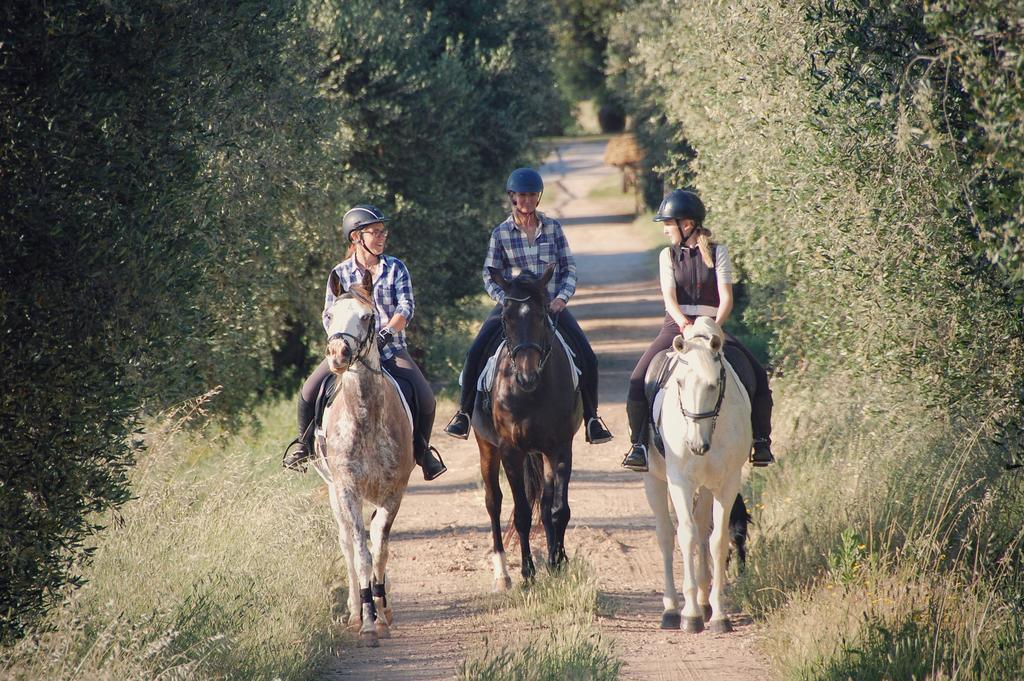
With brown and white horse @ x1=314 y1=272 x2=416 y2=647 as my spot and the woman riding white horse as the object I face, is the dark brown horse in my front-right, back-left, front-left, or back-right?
front-left

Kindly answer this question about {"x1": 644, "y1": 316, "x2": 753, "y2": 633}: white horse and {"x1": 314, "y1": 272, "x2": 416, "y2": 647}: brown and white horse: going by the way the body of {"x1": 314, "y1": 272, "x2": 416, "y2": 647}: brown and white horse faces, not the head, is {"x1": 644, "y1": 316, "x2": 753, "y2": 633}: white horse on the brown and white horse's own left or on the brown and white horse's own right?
on the brown and white horse's own left

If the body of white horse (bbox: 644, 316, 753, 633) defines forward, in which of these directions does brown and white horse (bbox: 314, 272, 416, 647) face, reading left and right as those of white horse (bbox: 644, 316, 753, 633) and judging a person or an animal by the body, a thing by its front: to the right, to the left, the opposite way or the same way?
the same way

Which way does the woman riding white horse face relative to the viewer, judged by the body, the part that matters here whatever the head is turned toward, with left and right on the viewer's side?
facing the viewer

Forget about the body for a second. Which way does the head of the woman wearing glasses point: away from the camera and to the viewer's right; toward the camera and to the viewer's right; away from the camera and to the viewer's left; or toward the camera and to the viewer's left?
toward the camera and to the viewer's right

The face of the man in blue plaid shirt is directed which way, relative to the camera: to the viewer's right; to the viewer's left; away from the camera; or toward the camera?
toward the camera

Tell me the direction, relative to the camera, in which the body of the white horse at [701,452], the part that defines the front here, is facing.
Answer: toward the camera

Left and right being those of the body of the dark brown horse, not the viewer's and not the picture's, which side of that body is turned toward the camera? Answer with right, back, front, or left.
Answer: front

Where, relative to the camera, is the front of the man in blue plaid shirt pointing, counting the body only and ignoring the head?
toward the camera

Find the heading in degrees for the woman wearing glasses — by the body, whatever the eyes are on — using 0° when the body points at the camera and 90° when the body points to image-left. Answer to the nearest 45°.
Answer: approximately 0°

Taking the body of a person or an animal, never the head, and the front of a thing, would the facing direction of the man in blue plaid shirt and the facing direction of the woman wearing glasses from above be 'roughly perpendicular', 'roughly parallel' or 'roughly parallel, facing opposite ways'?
roughly parallel

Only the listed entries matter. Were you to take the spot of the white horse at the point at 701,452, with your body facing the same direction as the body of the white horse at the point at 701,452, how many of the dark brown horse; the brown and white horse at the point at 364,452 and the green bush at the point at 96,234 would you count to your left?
0

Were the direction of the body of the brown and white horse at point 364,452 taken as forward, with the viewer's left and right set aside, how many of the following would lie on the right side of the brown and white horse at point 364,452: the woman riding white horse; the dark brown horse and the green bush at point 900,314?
0

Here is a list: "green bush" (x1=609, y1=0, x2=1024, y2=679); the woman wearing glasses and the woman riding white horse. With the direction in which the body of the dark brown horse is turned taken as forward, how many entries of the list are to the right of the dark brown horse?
1

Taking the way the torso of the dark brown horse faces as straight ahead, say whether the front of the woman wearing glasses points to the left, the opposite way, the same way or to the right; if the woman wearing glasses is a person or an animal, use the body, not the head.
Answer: the same way

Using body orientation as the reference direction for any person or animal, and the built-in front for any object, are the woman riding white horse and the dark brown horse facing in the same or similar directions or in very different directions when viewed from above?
same or similar directions
